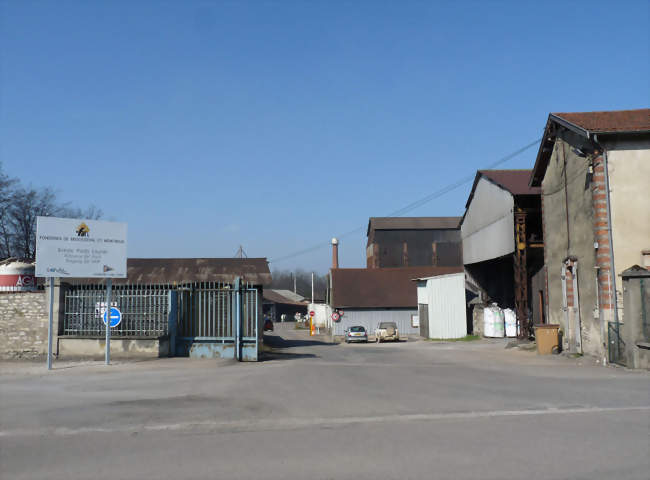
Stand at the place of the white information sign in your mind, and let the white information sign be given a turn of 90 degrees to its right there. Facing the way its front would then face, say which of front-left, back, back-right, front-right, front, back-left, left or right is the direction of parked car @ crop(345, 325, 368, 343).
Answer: back-right

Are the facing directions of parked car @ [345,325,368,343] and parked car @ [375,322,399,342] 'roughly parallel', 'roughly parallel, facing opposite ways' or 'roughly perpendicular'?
roughly parallel

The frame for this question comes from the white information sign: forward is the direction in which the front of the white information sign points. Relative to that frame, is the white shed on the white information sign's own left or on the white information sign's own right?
on the white information sign's own left

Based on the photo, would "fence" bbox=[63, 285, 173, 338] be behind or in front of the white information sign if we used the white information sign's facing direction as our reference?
behind

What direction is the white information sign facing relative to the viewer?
toward the camera
